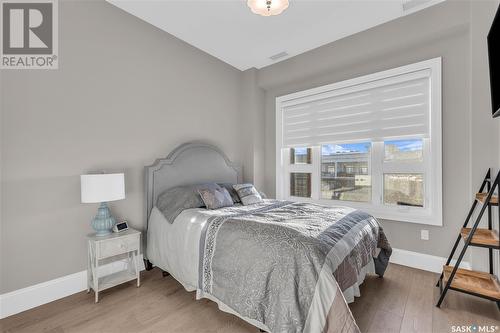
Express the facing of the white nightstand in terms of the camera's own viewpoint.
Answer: facing the viewer and to the right of the viewer

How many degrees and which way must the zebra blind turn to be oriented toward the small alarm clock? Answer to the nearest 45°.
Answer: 0° — it already faces it

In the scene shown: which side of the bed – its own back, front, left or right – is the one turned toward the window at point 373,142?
left

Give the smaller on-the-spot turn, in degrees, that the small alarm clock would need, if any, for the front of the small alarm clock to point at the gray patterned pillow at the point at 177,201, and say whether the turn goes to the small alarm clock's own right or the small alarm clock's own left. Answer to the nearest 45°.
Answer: approximately 45° to the small alarm clock's own left

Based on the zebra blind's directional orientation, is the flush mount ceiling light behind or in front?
in front

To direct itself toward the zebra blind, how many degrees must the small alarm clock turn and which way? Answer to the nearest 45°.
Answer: approximately 45° to its left

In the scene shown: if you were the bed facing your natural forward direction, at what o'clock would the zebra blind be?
The zebra blind is roughly at 9 o'clock from the bed.

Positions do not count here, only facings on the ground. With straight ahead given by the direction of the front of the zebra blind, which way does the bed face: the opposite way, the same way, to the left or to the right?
to the left

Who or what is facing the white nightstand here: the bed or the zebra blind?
the zebra blind
